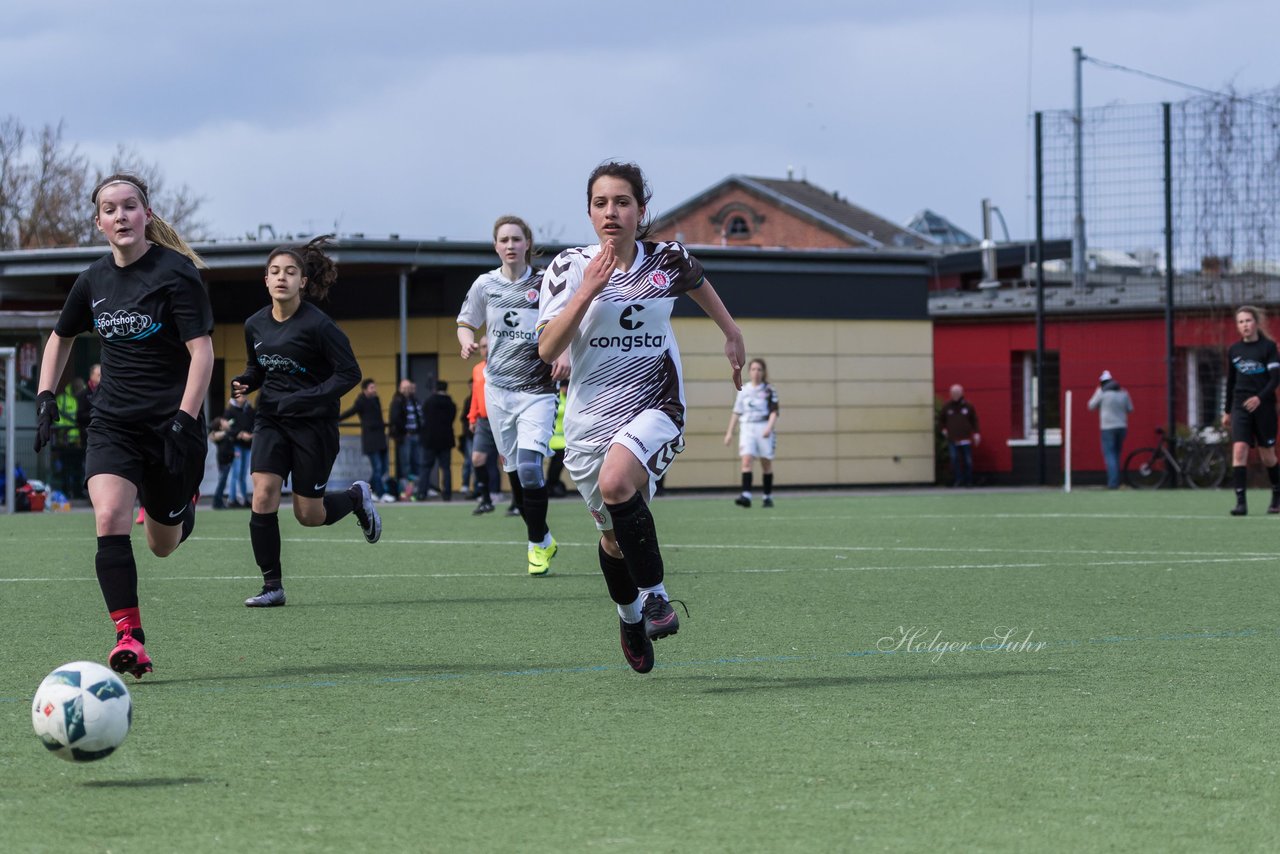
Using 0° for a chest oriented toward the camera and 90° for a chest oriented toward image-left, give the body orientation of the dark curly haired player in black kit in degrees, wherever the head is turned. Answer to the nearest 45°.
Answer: approximately 45°

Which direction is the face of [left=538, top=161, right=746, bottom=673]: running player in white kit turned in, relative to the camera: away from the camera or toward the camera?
toward the camera

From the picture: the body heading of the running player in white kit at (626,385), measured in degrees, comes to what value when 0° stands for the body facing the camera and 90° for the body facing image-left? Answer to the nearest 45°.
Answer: approximately 0°

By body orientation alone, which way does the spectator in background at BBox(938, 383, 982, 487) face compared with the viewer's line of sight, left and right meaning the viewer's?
facing the viewer

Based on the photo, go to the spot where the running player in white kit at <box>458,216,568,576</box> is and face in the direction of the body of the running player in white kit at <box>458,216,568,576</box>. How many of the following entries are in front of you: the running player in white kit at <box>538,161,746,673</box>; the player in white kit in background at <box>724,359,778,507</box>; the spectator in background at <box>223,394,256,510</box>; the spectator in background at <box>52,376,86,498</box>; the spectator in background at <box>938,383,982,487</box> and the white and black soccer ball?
2

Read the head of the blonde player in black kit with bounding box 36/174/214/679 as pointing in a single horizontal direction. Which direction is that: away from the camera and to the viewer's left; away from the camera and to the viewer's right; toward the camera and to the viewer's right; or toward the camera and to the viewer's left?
toward the camera and to the viewer's left

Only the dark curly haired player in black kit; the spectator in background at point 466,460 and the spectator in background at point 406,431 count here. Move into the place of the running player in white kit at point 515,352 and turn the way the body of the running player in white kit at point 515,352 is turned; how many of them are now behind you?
2

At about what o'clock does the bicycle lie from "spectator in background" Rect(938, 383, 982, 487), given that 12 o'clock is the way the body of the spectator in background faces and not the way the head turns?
The bicycle is roughly at 10 o'clock from the spectator in background.

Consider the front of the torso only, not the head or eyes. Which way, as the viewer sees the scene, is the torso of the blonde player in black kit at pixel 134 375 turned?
toward the camera

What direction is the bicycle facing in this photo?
to the viewer's left
